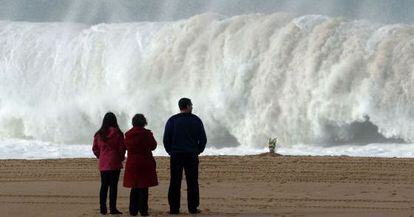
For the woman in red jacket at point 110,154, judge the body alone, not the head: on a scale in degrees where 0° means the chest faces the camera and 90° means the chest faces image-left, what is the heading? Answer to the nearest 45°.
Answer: approximately 180°

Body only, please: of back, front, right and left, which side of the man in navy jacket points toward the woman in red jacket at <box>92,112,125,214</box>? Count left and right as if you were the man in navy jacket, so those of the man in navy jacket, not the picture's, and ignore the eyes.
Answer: left

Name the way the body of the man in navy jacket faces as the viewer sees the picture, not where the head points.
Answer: away from the camera

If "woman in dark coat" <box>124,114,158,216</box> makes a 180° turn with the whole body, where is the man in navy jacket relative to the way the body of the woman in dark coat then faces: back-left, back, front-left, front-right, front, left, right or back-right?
left

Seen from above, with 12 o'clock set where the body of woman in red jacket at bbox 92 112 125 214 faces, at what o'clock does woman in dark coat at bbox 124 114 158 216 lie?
The woman in dark coat is roughly at 4 o'clock from the woman in red jacket.

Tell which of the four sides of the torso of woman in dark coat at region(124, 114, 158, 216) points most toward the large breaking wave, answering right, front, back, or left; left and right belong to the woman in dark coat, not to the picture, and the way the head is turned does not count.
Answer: front

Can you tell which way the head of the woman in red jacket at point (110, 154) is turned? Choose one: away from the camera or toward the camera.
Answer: away from the camera

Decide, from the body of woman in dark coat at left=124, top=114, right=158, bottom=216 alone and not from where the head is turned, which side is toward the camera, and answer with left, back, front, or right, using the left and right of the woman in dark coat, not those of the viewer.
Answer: back

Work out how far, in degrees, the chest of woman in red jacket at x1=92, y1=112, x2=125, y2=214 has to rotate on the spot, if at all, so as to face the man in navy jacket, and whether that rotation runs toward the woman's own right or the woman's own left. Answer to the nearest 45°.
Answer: approximately 90° to the woman's own right

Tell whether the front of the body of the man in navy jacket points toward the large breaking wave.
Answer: yes

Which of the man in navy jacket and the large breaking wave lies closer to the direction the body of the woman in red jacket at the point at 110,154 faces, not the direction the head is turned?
the large breaking wave
